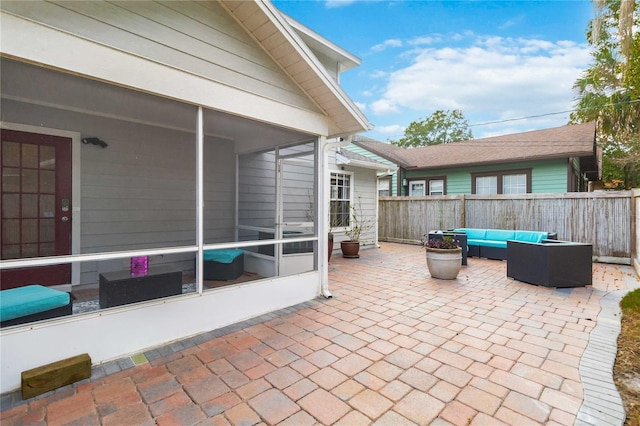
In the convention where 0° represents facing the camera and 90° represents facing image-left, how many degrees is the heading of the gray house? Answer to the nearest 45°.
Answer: approximately 315°

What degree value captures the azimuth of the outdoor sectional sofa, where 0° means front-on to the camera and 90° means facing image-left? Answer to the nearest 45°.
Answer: approximately 0°

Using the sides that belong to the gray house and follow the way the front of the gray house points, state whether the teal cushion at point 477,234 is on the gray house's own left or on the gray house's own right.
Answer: on the gray house's own left

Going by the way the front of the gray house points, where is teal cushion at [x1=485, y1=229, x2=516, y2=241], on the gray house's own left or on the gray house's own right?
on the gray house's own left

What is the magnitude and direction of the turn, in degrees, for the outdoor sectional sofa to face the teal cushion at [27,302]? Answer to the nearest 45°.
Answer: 0° — it already faces it

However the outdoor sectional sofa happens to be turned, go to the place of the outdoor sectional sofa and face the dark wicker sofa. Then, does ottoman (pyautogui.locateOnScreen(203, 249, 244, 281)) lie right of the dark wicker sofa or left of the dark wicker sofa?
right

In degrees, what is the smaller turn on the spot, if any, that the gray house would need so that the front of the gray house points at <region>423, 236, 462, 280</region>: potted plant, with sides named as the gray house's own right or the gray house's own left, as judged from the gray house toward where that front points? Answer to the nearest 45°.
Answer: approximately 45° to the gray house's own left
